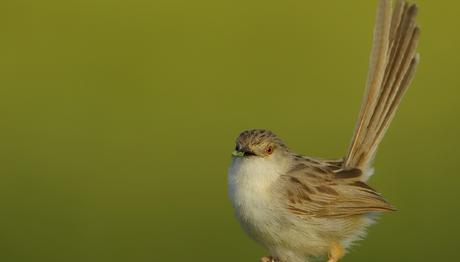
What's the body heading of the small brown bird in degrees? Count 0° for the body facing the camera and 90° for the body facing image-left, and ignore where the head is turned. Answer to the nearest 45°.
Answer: approximately 45°
